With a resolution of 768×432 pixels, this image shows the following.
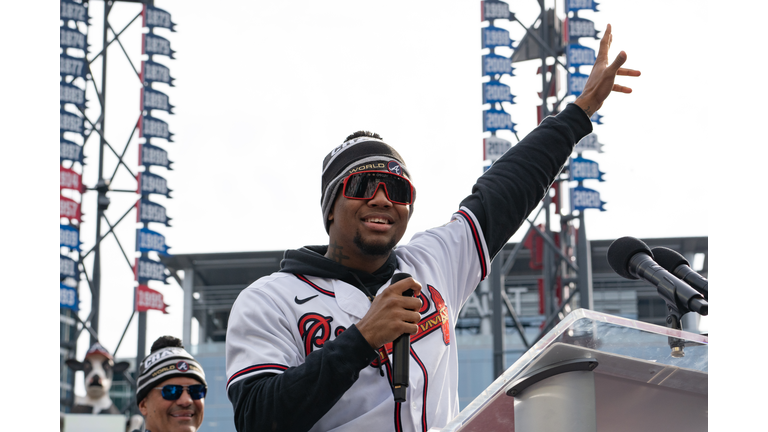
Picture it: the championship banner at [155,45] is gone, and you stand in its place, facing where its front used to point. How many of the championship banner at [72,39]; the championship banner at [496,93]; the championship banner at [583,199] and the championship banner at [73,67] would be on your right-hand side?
2

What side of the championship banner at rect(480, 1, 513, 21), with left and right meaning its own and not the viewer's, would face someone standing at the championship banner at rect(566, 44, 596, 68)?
left

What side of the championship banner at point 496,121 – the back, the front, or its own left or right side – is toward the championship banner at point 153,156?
right

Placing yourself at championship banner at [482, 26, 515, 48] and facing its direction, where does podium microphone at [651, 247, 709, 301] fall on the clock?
The podium microphone is roughly at 12 o'clock from the championship banner.

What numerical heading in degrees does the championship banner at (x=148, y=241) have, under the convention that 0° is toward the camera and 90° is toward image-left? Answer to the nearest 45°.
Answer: approximately 0°

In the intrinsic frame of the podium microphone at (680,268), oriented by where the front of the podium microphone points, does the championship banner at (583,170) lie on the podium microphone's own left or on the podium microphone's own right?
on the podium microphone's own right

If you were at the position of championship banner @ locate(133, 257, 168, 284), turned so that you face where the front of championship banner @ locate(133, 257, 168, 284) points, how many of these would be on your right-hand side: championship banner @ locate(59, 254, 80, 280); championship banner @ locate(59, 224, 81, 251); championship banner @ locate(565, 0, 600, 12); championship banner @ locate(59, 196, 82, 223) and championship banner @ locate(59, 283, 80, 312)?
4

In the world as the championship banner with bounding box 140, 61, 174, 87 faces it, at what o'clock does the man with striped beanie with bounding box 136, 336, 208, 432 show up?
The man with striped beanie is roughly at 12 o'clock from the championship banner.
